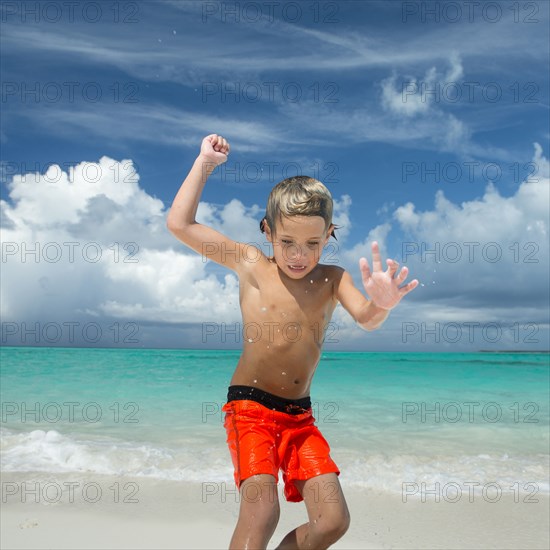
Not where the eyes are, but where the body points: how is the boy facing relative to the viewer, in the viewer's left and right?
facing the viewer and to the right of the viewer
